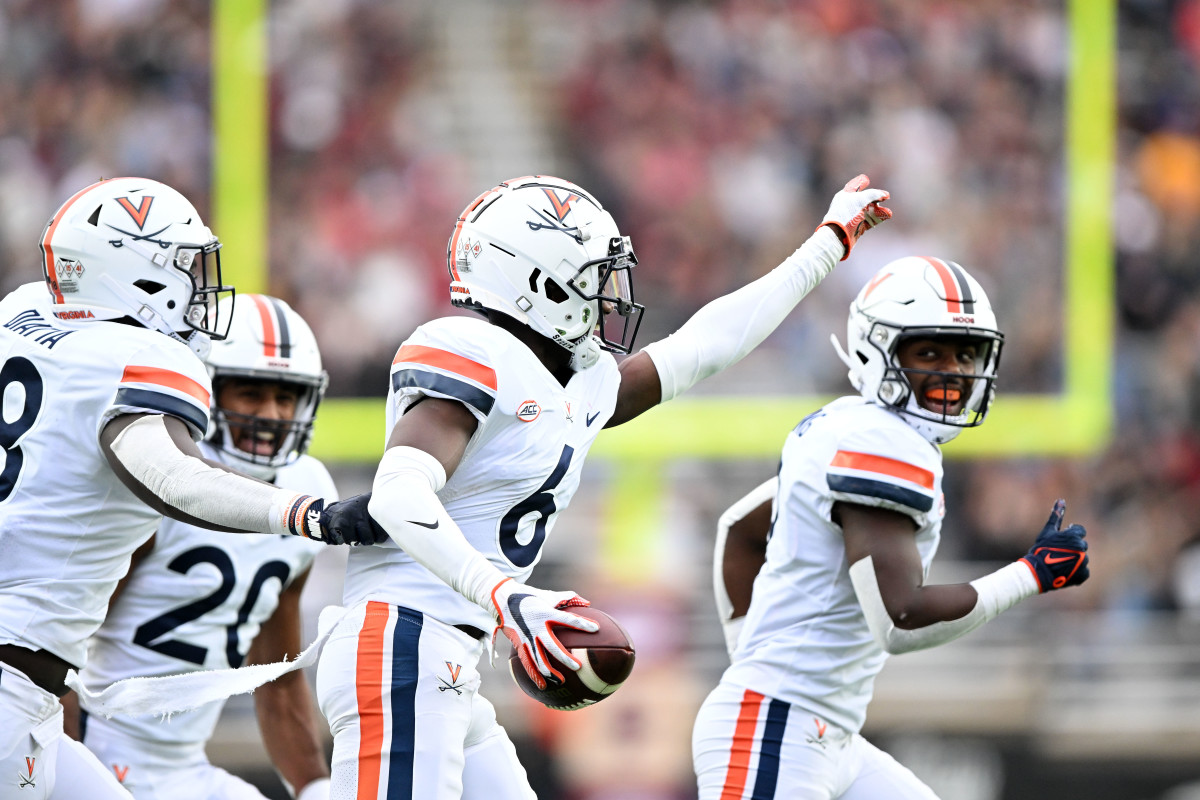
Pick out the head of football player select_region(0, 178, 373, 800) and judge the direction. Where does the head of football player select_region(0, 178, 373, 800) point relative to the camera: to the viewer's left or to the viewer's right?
to the viewer's right

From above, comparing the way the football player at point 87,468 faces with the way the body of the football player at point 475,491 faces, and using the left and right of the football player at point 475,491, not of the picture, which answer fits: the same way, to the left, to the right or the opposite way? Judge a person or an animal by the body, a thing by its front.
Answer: to the left

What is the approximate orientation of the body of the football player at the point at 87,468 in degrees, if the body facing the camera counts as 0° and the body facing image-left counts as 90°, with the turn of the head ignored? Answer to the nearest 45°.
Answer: approximately 225°

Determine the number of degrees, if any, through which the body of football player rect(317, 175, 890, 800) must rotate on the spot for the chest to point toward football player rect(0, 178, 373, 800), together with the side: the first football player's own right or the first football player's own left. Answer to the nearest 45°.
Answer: approximately 135° to the first football player's own right

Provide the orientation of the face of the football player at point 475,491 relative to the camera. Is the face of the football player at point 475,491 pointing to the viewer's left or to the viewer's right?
to the viewer's right

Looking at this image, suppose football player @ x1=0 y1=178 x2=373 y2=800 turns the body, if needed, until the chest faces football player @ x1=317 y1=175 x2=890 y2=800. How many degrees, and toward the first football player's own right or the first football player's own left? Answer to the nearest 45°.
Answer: approximately 45° to the first football player's own right

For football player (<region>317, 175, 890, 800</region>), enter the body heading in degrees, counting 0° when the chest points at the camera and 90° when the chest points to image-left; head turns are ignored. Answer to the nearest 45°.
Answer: approximately 315°

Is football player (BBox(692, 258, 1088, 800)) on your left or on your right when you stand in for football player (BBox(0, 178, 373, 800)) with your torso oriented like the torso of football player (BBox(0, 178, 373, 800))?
on your right
